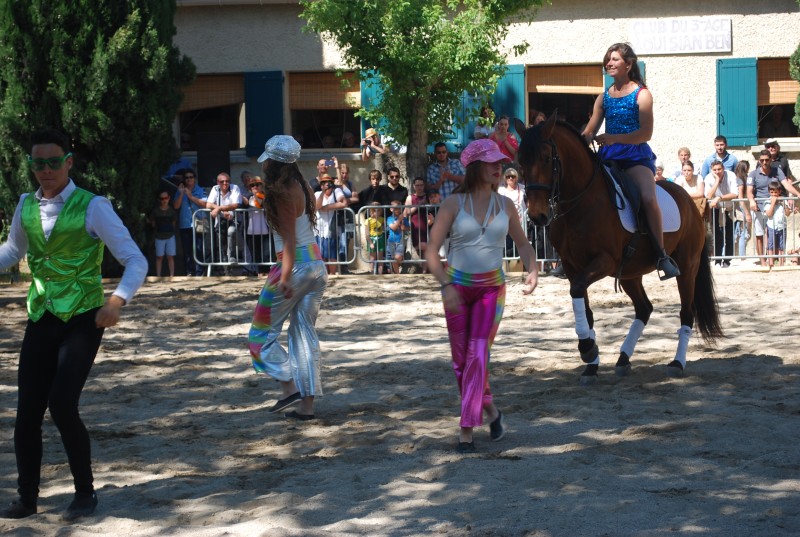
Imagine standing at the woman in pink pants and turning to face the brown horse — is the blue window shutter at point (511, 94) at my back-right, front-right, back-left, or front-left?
front-left

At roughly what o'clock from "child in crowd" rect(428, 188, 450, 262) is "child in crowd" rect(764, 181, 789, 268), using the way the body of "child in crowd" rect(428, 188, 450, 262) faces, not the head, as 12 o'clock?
"child in crowd" rect(764, 181, 789, 268) is roughly at 9 o'clock from "child in crowd" rect(428, 188, 450, 262).

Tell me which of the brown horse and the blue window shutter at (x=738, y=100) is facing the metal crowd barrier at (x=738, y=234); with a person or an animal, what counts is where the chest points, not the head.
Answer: the blue window shutter

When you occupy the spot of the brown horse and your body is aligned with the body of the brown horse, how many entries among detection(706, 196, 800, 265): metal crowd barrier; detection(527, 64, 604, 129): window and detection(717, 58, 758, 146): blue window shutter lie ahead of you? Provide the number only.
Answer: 0

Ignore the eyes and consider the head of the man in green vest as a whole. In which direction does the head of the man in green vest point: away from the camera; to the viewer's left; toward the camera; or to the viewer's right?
toward the camera

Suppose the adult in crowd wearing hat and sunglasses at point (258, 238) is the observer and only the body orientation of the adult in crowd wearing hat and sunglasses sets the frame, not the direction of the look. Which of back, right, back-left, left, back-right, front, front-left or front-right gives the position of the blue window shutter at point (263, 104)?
back

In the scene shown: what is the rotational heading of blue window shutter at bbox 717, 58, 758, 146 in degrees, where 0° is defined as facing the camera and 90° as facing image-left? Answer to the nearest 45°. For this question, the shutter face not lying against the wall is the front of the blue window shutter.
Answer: approximately 0°

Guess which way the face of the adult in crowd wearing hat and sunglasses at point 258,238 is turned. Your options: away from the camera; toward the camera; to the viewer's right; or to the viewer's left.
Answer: toward the camera

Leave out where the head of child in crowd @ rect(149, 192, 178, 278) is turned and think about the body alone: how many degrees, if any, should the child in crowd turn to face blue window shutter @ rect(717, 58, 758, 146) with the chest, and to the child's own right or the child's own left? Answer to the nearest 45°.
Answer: approximately 90° to the child's own left

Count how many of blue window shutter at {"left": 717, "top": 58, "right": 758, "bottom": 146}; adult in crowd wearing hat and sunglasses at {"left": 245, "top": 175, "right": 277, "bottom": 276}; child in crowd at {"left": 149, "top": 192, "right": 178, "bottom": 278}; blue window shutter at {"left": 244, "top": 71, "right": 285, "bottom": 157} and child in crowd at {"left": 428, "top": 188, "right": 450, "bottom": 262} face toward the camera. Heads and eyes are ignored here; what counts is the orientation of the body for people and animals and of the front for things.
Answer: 5

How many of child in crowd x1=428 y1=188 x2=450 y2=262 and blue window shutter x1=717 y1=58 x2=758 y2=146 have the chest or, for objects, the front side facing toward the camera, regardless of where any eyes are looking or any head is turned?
2

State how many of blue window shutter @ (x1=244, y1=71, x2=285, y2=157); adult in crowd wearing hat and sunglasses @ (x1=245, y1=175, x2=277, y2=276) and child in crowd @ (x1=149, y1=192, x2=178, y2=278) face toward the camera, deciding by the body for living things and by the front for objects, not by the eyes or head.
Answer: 3

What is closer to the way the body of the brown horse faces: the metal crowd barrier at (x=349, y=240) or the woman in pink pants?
the woman in pink pants

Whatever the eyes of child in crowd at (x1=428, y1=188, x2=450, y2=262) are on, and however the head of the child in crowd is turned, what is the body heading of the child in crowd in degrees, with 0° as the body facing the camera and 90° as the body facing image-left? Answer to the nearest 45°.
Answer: approximately 0°

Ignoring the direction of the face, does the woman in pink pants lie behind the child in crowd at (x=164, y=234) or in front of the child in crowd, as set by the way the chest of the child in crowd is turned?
in front

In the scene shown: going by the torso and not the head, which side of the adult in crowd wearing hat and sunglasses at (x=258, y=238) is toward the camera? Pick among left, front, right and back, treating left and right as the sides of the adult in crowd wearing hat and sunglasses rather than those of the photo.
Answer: front

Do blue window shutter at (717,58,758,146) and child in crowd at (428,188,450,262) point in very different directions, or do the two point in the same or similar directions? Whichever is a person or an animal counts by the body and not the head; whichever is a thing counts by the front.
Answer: same or similar directions

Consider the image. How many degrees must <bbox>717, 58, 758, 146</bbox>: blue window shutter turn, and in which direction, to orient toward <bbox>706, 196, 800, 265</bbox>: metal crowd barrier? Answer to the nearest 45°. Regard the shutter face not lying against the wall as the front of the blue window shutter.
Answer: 0° — it already faces it

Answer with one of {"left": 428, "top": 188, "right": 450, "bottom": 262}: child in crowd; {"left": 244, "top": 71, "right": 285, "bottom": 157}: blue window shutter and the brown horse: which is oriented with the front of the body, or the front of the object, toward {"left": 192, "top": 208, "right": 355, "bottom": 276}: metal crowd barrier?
the blue window shutter

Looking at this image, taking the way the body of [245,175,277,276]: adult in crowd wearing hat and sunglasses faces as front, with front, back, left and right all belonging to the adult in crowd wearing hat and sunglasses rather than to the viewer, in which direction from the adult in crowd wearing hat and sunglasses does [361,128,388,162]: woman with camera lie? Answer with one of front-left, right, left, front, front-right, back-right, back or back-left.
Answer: back-left

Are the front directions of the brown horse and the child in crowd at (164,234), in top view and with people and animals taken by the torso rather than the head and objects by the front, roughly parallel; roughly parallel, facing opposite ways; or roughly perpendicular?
roughly perpendicular
